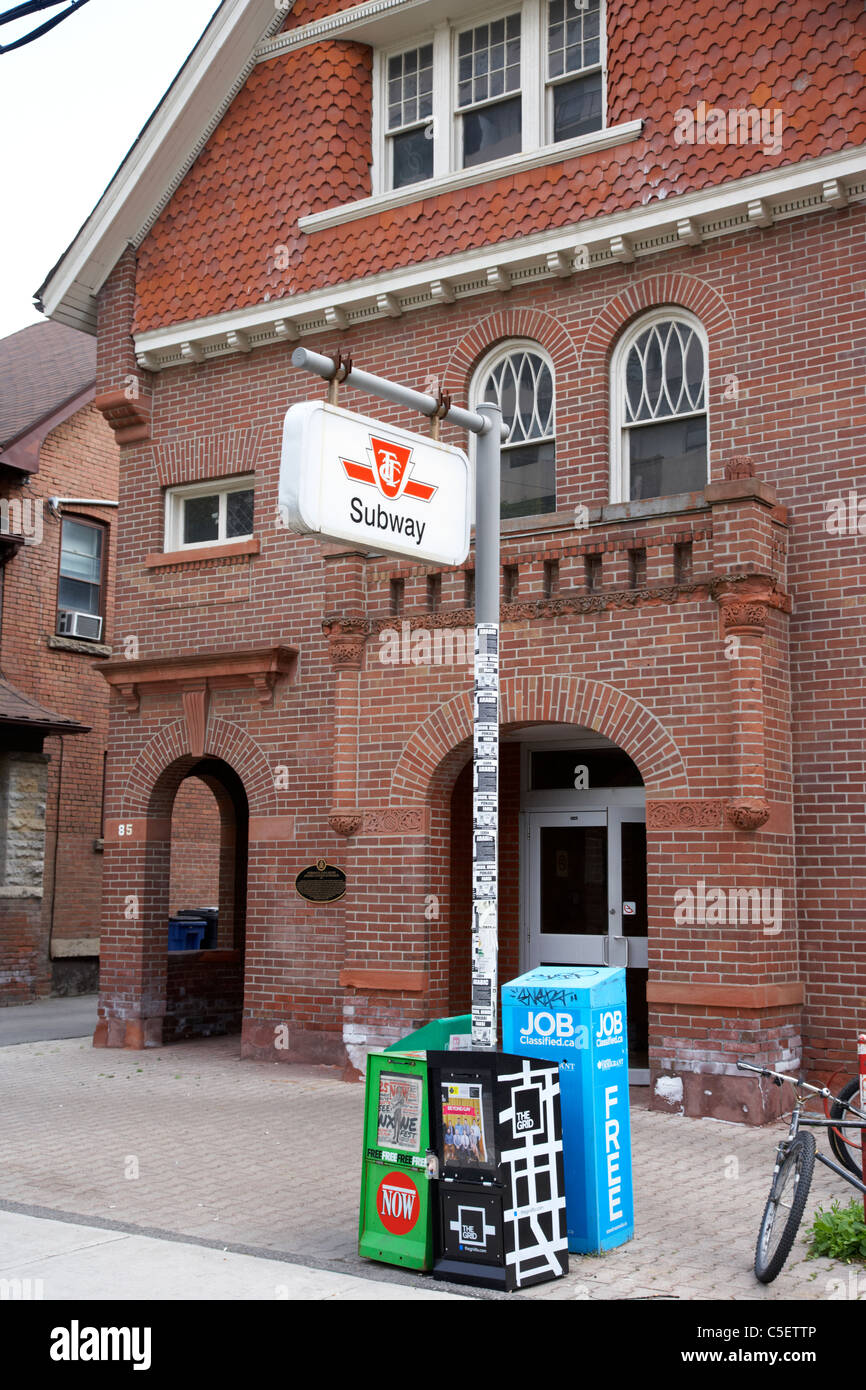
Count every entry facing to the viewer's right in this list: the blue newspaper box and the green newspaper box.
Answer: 0

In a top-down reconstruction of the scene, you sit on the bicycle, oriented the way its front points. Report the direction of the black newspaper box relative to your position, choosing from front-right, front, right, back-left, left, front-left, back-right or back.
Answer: front-right

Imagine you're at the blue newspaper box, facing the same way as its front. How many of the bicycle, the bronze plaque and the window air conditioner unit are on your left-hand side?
1

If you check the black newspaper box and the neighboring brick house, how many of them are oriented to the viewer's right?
0

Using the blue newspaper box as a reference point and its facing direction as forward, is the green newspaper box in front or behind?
in front

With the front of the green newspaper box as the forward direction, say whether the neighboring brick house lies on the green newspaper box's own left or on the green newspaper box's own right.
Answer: on the green newspaper box's own right

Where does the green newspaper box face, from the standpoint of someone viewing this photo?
facing the viewer and to the left of the viewer

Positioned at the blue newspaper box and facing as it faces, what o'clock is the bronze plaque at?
The bronze plaque is roughly at 4 o'clock from the blue newspaper box.

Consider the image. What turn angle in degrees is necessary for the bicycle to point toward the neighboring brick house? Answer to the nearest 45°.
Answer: approximately 90° to its right

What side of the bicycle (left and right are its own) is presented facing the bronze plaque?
right

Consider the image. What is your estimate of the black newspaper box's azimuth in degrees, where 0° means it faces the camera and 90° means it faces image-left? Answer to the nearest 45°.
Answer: approximately 45°

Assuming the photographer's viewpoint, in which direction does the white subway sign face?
facing the viewer and to the right of the viewer
